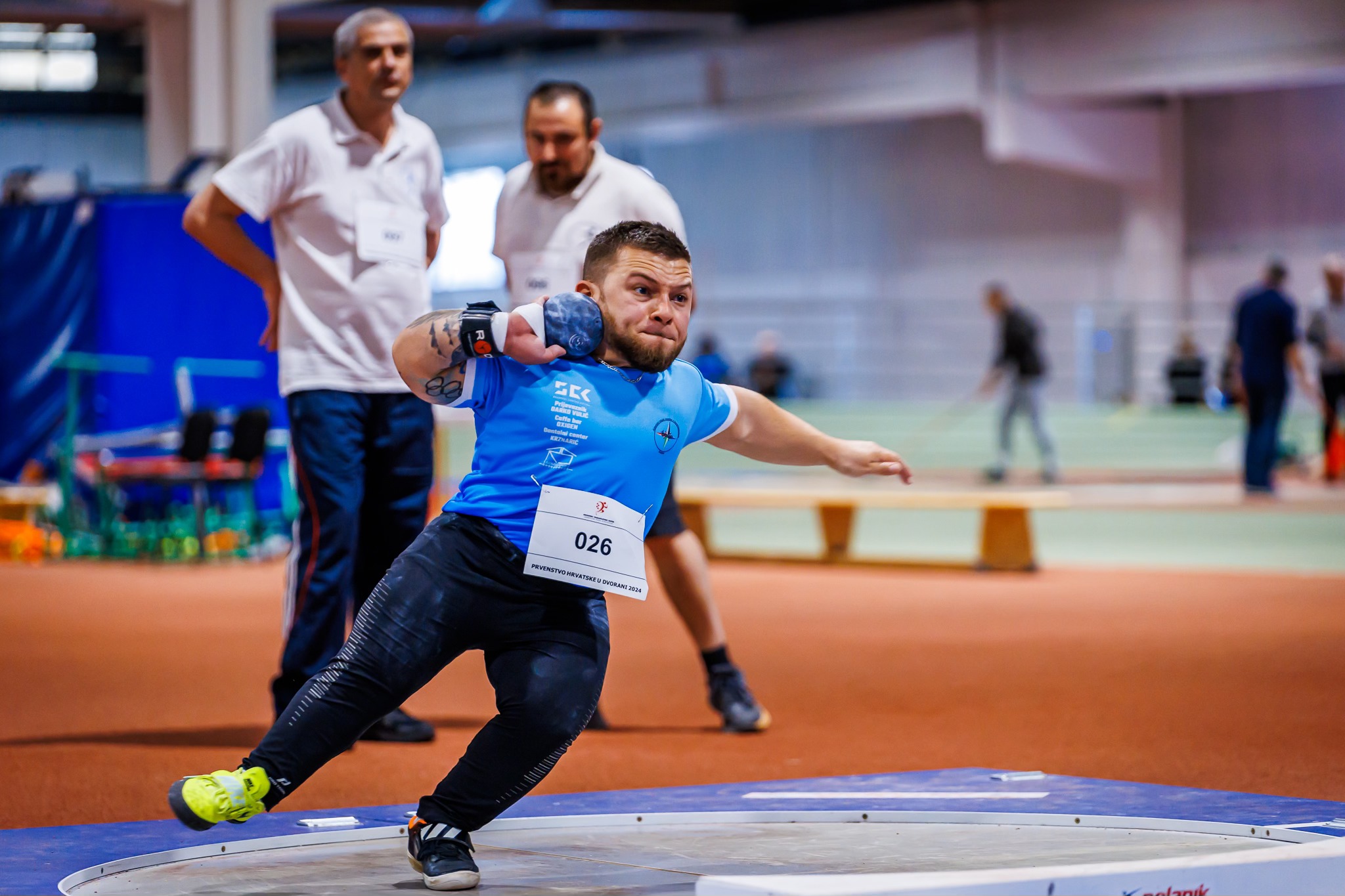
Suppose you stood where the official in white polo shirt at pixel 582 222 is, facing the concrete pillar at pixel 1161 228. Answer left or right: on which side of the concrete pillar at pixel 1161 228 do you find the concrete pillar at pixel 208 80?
left

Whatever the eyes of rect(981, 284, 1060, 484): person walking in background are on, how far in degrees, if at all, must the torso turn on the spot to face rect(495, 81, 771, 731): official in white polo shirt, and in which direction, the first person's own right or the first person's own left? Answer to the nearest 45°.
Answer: approximately 90° to the first person's own left

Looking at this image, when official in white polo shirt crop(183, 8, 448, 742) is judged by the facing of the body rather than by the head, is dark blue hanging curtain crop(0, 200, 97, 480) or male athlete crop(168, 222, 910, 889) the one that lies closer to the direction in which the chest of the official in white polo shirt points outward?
the male athlete

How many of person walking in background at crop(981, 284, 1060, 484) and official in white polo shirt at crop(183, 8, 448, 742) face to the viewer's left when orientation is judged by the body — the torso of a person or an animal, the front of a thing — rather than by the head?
1

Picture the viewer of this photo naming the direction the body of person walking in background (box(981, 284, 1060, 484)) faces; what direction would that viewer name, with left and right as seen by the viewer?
facing to the left of the viewer

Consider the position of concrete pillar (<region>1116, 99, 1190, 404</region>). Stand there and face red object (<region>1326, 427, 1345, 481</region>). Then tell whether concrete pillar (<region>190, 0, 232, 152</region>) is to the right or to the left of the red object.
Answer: right

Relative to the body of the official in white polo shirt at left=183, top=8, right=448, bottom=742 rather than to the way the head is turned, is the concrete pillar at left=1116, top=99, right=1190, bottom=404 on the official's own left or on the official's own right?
on the official's own left

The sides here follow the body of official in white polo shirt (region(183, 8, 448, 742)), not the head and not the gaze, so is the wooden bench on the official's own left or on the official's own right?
on the official's own left
